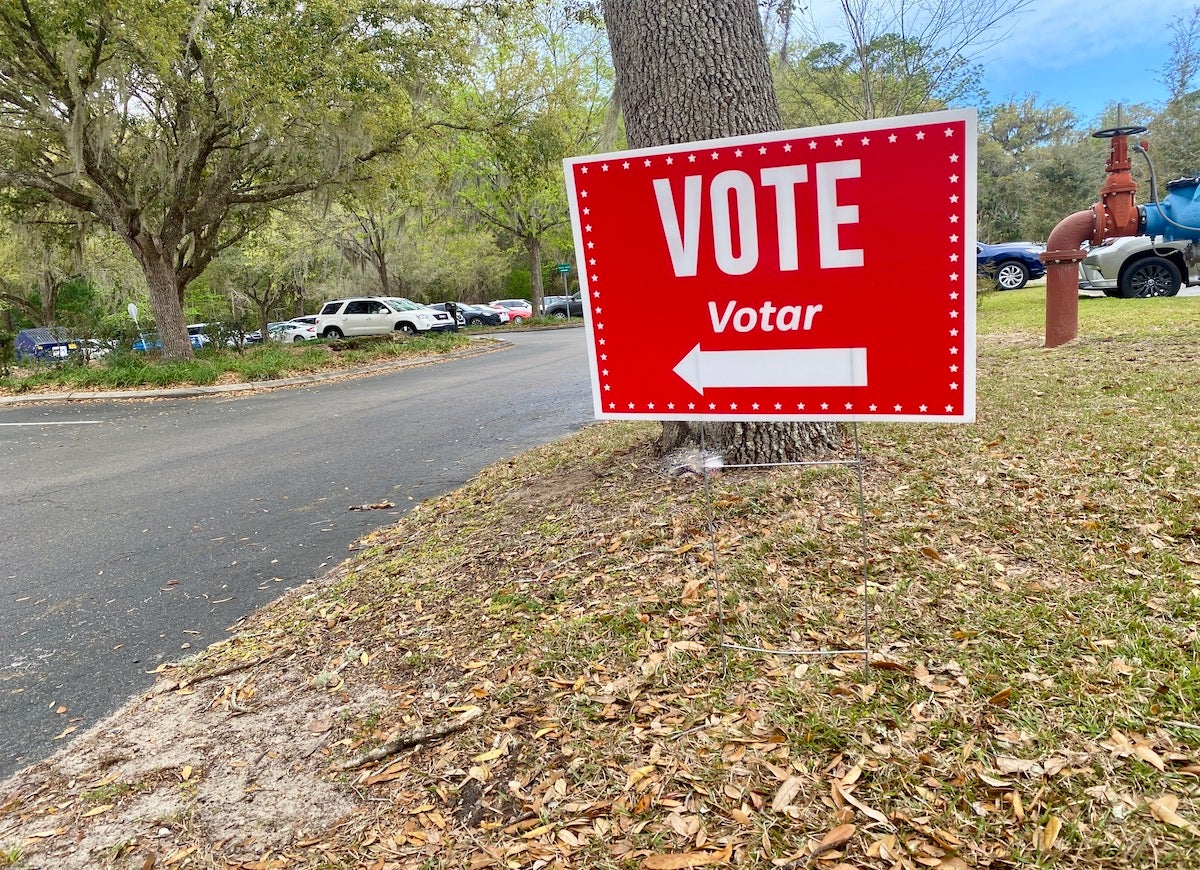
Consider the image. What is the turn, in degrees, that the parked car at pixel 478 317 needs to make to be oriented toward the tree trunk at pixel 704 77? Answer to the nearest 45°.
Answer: approximately 45° to its right

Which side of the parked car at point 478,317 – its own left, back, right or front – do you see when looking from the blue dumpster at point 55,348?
right

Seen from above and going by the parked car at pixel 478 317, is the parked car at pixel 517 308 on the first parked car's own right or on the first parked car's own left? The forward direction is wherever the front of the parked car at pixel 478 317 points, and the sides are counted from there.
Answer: on the first parked car's own left

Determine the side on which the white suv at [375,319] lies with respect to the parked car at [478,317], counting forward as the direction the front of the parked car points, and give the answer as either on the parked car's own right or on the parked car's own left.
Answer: on the parked car's own right

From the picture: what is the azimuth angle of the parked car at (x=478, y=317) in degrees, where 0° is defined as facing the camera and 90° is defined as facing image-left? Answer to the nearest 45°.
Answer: approximately 315°

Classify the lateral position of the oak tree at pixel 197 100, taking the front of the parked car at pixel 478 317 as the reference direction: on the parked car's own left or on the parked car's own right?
on the parked car's own right

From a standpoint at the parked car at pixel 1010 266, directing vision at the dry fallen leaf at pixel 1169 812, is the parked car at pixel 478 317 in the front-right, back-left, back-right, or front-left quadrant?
back-right
